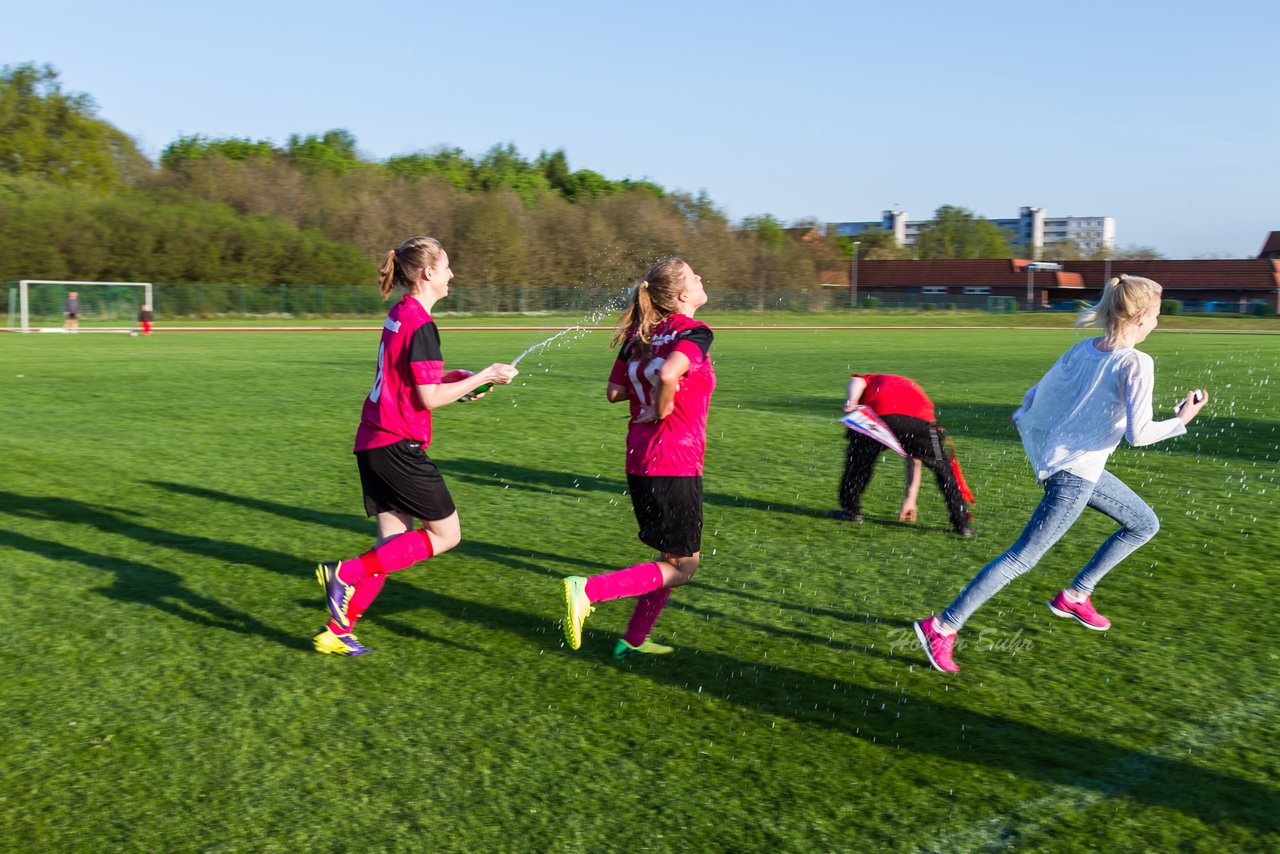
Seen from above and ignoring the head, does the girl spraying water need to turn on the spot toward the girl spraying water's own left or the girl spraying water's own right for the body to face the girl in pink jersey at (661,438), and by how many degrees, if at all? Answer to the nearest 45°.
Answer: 0° — they already face them

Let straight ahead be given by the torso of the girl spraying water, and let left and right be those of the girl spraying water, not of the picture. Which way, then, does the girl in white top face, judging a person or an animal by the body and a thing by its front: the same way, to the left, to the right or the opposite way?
the same way

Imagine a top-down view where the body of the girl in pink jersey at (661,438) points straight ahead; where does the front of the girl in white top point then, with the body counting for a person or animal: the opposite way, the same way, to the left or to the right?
the same way

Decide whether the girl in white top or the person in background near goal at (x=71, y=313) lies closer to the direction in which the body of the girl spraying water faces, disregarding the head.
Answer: the girl in white top

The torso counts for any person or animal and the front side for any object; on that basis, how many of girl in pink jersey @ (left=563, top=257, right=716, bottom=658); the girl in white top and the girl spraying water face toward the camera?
0

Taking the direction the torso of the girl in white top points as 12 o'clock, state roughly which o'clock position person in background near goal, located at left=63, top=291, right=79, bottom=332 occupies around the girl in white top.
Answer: The person in background near goal is roughly at 9 o'clock from the girl in white top.

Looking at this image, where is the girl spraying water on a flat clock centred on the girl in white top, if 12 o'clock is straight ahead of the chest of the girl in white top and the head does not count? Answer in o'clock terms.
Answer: The girl spraying water is roughly at 7 o'clock from the girl in white top.

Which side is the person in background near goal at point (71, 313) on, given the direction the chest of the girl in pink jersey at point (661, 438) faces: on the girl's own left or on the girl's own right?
on the girl's own left

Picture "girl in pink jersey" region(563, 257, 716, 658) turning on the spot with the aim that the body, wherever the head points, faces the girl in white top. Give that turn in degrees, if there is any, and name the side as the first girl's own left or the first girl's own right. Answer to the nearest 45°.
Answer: approximately 45° to the first girl's own right

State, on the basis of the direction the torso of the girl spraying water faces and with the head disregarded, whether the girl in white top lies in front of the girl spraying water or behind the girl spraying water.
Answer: in front

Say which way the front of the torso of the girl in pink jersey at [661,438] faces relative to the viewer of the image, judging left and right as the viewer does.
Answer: facing away from the viewer and to the right of the viewer

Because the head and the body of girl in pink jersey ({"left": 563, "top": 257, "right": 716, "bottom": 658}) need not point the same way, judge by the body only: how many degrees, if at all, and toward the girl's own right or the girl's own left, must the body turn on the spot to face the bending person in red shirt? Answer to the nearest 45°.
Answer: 0° — they already face them

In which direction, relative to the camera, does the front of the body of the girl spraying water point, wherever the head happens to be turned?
to the viewer's right

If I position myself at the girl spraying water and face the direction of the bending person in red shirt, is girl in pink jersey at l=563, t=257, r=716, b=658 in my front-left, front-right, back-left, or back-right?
front-right

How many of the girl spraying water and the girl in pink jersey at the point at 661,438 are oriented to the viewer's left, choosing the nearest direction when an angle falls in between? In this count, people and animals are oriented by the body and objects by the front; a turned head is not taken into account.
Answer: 0

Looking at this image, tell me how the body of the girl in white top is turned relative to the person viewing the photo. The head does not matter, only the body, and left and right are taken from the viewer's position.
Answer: facing away from the viewer and to the right of the viewer

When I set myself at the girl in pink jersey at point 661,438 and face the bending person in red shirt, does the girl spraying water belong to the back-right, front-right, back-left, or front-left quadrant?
back-left

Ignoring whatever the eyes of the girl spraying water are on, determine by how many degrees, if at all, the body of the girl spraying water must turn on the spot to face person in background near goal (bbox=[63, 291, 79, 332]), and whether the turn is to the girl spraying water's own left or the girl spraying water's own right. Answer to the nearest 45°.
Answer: approximately 90° to the girl spraying water's own left
